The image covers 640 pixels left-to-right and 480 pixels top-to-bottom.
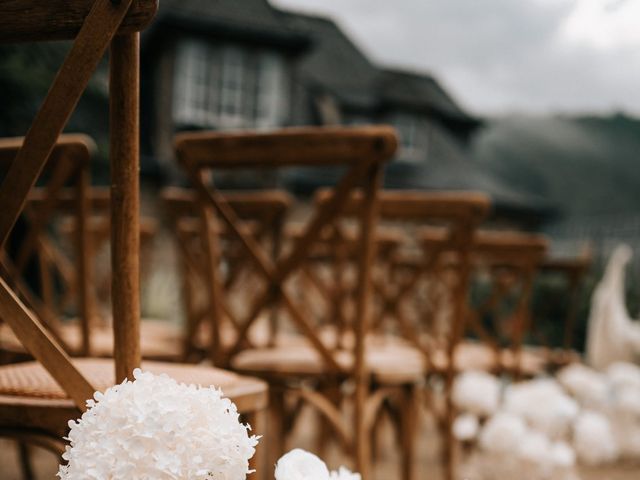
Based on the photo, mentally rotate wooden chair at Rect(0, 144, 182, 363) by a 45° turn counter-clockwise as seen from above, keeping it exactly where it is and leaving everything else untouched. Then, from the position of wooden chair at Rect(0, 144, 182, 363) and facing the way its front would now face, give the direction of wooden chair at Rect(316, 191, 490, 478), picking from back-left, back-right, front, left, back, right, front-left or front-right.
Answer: right

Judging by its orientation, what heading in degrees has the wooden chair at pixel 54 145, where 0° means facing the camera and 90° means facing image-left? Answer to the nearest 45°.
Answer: approximately 225°

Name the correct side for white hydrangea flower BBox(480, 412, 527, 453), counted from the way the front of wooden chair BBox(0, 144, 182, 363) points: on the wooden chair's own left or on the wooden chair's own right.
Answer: on the wooden chair's own right

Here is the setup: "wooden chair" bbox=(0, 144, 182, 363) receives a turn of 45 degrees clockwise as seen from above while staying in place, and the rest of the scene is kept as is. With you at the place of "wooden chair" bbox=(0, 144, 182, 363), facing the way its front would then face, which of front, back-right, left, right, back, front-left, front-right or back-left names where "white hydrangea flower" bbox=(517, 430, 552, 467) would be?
front

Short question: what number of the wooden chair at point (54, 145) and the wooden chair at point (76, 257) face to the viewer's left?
0

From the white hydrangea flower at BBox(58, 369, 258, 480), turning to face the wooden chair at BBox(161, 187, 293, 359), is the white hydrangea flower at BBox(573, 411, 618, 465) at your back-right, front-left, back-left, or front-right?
front-right

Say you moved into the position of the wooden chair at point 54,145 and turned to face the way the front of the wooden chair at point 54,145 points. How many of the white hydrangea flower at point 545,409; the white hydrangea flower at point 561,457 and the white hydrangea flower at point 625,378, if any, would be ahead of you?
3

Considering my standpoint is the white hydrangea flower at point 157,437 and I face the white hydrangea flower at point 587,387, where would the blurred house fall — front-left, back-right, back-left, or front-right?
front-left

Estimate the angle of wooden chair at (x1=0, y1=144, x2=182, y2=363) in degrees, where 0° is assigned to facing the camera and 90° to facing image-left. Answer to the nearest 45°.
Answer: approximately 225°

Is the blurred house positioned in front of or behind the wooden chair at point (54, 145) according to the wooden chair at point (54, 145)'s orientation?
in front
